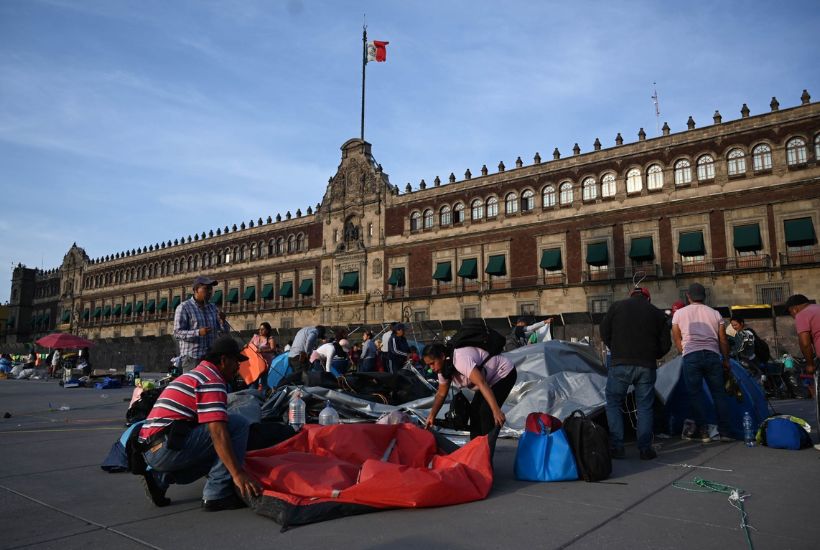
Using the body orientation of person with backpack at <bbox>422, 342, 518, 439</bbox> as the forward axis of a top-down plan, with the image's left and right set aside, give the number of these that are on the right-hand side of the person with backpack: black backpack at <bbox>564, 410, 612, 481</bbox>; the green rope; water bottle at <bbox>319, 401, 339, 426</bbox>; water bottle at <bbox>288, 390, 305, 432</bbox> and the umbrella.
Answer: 3

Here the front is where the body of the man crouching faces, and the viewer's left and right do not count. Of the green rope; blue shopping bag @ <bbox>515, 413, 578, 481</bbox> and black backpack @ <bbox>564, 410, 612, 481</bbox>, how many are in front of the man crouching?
3

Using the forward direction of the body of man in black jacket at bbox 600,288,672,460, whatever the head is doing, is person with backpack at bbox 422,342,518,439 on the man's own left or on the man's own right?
on the man's own left

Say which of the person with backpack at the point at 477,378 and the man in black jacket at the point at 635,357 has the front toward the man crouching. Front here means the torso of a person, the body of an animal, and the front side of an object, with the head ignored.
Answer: the person with backpack

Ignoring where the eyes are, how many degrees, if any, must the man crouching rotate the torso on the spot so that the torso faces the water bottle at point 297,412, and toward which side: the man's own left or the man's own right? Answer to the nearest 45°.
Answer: approximately 90° to the man's own left

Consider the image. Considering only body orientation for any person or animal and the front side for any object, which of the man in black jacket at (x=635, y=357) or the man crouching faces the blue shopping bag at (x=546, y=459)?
the man crouching

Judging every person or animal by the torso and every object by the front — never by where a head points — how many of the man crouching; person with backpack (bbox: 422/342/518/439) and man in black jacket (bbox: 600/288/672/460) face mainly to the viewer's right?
1

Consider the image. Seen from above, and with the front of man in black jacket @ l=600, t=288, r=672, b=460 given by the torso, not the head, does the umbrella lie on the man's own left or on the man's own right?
on the man's own left

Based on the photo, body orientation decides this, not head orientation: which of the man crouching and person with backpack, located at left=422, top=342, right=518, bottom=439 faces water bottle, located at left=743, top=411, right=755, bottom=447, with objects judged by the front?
the man crouching

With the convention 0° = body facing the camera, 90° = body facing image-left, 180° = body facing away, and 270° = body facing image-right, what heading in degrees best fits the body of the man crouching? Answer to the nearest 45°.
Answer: approximately 270°

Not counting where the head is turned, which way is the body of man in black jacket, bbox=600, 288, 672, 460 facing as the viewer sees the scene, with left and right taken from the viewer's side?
facing away from the viewer

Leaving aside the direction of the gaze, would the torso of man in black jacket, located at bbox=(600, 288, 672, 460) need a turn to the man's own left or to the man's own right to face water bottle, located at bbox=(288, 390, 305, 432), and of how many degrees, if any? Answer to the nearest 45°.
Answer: approximately 90° to the man's own left

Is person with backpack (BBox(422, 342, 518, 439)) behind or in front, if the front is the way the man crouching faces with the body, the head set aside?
in front

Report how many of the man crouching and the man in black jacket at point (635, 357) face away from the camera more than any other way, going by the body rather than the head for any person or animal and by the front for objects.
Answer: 1
